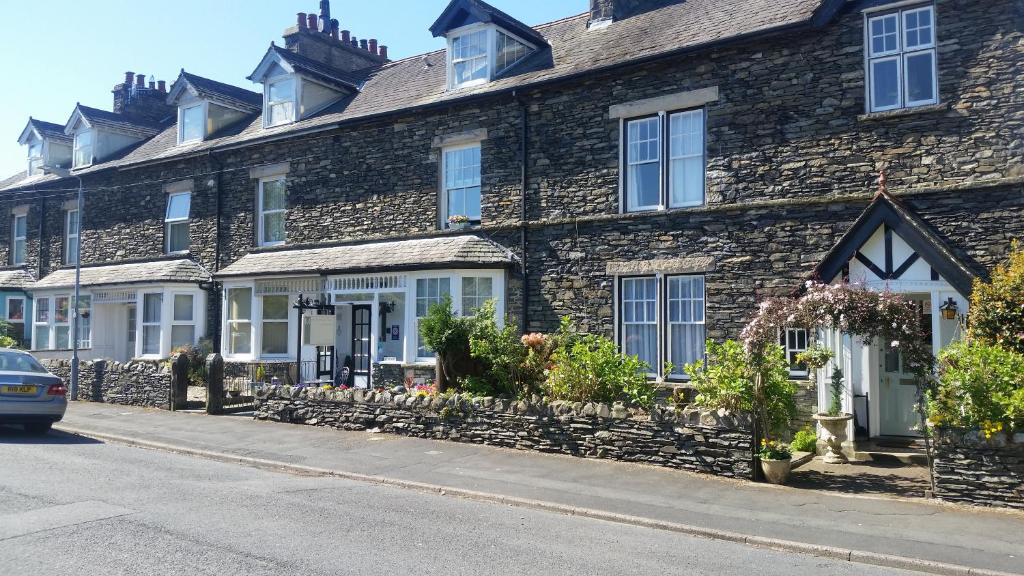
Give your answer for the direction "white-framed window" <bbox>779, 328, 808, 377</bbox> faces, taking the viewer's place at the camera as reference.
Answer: facing the viewer

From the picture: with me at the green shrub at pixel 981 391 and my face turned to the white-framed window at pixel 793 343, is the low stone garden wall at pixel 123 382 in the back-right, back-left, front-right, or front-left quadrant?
front-left

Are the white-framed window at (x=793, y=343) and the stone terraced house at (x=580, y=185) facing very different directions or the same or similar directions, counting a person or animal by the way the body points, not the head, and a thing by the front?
same or similar directions

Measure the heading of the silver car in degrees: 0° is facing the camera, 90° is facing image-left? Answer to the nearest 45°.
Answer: approximately 135°

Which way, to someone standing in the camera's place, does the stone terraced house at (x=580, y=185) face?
facing the viewer and to the left of the viewer

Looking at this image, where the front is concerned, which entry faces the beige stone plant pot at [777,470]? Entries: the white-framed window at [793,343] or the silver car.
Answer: the white-framed window

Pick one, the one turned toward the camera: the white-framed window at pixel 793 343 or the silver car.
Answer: the white-framed window

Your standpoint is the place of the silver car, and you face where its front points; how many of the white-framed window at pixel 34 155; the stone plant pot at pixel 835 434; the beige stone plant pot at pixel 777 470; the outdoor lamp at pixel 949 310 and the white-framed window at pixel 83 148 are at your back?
3

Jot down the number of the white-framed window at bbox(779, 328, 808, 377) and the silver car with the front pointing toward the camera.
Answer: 1

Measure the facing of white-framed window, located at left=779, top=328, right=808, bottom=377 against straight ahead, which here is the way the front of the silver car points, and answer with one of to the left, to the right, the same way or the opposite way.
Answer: to the left

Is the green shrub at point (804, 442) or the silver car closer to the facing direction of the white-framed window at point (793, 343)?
the green shrub

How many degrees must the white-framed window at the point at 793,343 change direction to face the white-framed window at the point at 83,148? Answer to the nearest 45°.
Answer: approximately 90° to its right

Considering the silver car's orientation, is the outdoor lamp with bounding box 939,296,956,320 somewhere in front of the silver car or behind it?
behind

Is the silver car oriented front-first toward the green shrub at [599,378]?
no

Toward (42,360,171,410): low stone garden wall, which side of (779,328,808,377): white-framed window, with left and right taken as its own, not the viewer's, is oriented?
right

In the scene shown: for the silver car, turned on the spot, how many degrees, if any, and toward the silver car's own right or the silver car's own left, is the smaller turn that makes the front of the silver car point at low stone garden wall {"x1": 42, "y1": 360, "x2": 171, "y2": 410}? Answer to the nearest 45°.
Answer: approximately 45° to the silver car's own right

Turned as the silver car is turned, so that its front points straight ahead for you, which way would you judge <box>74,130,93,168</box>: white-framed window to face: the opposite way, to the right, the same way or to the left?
to the left

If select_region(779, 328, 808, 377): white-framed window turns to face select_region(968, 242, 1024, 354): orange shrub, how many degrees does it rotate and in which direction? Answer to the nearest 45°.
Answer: approximately 45° to its left

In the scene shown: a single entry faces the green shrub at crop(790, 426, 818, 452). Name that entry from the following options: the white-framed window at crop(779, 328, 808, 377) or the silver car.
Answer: the white-framed window
